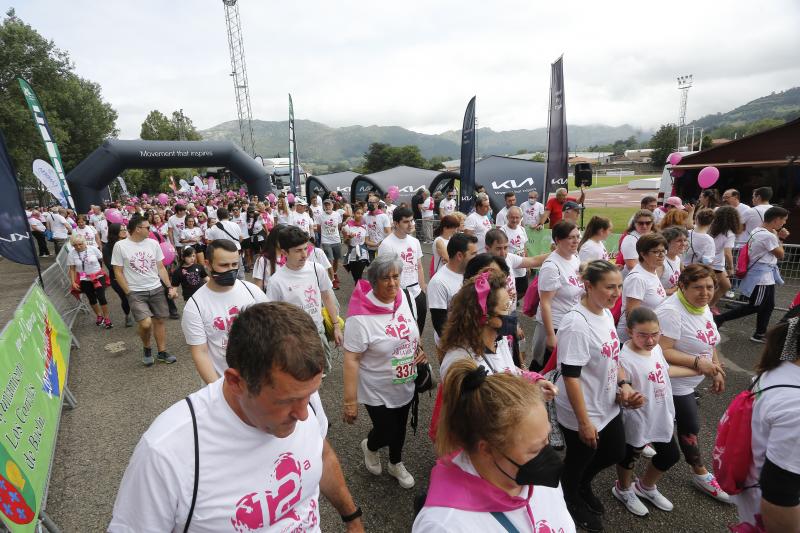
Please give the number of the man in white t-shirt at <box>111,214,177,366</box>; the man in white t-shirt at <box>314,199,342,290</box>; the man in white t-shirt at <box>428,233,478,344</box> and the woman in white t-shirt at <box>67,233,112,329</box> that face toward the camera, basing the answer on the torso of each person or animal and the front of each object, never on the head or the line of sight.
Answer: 3

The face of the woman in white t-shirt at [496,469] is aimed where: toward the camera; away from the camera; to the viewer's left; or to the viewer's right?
to the viewer's right

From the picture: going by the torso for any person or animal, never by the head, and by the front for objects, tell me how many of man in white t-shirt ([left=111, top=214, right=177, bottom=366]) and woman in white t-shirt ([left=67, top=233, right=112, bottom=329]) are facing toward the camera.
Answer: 2

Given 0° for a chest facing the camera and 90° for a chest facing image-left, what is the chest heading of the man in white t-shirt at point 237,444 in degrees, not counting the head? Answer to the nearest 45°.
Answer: approximately 315°

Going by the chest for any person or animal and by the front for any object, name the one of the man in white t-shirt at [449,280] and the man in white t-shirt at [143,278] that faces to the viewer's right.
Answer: the man in white t-shirt at [449,280]

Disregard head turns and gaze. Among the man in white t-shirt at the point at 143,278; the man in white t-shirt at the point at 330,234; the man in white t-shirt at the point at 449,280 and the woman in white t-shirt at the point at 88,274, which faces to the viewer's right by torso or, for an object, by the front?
the man in white t-shirt at the point at 449,280

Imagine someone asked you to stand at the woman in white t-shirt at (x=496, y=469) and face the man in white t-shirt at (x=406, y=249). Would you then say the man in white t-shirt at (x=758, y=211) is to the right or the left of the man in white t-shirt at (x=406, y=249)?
right

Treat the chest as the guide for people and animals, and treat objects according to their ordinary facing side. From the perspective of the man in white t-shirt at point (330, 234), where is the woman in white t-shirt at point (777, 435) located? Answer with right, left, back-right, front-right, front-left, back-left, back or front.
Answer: front

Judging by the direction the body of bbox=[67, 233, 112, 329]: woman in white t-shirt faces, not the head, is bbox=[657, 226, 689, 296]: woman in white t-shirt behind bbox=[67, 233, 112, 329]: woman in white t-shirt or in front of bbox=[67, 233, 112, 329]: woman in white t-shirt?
in front

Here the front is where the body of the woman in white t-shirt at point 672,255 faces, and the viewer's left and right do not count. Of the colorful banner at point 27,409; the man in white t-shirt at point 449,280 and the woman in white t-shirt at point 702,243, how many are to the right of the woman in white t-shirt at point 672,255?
2

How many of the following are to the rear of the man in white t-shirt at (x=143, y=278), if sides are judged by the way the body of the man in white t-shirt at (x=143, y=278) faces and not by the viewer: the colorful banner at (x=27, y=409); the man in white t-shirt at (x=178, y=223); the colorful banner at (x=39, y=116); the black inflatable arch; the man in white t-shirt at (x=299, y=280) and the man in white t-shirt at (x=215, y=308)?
3

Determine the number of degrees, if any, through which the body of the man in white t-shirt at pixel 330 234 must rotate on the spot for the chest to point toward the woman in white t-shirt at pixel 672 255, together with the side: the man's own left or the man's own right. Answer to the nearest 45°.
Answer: approximately 45° to the man's own left

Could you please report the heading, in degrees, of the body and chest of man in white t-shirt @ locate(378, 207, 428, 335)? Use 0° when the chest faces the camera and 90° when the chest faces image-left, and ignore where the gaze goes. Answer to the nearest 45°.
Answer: approximately 315°

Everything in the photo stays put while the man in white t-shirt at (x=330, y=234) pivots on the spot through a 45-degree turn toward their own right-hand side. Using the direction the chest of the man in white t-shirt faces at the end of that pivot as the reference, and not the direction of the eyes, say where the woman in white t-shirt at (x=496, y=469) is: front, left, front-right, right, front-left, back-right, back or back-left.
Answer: front-left

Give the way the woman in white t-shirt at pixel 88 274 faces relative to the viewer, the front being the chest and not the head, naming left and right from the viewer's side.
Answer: facing the viewer
